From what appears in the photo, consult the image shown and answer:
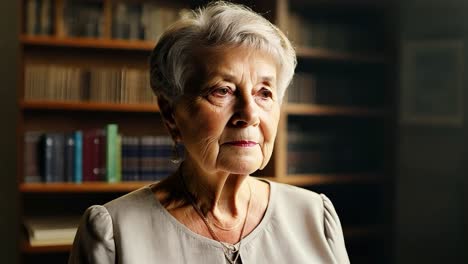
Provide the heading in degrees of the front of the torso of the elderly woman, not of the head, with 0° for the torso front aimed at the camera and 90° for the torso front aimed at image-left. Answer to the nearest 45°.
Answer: approximately 315°

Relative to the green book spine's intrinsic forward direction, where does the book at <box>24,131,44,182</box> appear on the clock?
The book is roughly at 3 o'clock from the green book spine.

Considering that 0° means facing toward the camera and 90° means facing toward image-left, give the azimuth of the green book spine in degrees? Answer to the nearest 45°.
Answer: approximately 0°

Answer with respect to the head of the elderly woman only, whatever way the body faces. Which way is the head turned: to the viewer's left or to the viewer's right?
to the viewer's right

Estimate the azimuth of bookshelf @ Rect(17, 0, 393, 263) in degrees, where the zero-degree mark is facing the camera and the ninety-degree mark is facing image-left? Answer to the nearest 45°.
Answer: approximately 0°
